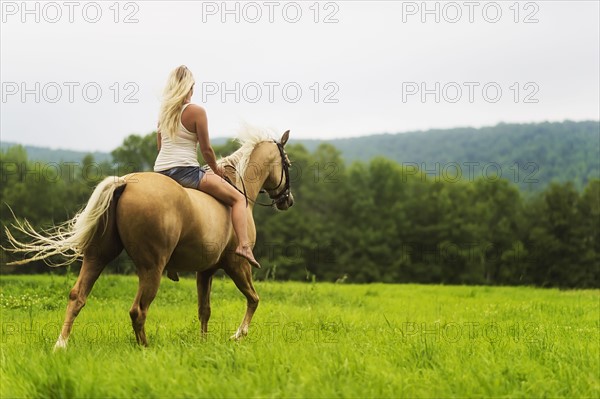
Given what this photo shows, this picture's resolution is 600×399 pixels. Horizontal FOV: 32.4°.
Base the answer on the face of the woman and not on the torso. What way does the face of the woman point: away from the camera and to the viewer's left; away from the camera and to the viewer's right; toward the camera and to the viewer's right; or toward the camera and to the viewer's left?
away from the camera and to the viewer's right

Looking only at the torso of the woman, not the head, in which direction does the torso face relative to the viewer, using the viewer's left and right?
facing away from the viewer and to the right of the viewer

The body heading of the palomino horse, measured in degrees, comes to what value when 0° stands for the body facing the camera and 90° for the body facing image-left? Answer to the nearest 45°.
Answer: approximately 225°
